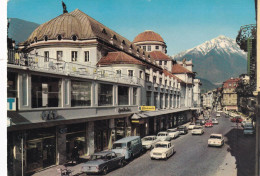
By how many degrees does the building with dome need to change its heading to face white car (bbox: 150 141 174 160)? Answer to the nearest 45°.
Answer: approximately 45° to its left

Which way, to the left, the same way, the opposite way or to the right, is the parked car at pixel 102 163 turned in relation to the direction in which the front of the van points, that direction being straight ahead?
the same way

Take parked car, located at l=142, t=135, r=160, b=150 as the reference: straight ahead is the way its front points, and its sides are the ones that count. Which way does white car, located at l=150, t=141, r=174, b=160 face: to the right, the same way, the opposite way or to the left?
the same way

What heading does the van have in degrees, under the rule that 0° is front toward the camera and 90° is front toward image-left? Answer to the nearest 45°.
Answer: approximately 45°

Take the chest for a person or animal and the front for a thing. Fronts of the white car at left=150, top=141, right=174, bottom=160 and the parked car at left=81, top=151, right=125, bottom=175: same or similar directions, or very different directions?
same or similar directions

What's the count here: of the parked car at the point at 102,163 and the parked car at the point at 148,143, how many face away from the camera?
0

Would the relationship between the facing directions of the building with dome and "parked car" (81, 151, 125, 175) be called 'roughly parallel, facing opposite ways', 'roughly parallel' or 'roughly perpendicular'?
roughly perpendicular

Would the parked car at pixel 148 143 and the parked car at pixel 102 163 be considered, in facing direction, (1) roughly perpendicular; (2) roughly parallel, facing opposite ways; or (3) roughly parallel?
roughly parallel

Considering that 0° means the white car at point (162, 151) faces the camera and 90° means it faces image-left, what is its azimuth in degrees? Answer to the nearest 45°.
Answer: approximately 45°

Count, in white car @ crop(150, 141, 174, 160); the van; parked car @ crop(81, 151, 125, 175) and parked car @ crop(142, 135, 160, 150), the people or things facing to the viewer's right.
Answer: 0

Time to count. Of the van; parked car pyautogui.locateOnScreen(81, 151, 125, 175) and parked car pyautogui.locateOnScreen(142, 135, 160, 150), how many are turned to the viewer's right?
0

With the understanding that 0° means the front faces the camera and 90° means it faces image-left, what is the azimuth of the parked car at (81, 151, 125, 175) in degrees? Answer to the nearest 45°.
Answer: approximately 45°

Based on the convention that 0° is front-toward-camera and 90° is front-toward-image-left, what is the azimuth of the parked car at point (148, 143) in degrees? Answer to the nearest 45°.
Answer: approximately 45°
